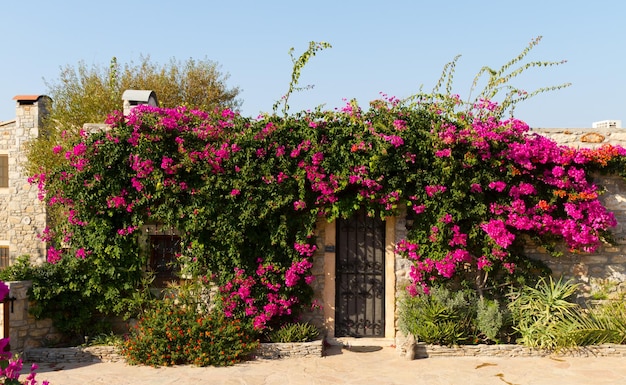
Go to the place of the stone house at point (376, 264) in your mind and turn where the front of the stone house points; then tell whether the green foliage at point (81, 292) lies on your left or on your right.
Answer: on your right

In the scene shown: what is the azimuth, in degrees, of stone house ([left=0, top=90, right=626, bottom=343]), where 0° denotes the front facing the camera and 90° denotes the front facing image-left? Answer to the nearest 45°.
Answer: approximately 0°

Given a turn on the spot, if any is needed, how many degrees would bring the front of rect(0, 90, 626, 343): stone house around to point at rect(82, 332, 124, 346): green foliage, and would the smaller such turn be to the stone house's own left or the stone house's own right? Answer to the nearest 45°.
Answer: approximately 90° to the stone house's own right

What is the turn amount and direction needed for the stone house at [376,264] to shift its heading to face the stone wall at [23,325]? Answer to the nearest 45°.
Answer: approximately 90° to its right

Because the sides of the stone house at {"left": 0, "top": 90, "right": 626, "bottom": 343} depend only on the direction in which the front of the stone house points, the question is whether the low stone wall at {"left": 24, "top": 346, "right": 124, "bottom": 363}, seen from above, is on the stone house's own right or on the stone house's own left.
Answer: on the stone house's own right

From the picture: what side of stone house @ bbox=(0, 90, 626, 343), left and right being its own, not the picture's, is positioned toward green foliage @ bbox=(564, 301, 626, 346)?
left

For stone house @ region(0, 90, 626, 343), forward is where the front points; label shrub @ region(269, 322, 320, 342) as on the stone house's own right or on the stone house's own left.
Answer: on the stone house's own right

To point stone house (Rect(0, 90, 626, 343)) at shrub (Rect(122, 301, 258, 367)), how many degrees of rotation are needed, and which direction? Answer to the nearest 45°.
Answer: approximately 45° to its right

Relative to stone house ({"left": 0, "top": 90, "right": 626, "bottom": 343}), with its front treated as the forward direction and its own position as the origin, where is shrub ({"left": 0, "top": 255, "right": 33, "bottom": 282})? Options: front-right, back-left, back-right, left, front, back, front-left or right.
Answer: right

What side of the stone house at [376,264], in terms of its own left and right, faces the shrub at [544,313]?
left

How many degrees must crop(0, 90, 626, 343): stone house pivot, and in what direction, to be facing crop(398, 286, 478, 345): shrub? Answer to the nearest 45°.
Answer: approximately 45° to its left

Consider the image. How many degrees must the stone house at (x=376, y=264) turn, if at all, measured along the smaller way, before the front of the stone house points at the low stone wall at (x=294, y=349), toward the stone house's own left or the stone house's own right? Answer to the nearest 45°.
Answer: approximately 45° to the stone house's own right
